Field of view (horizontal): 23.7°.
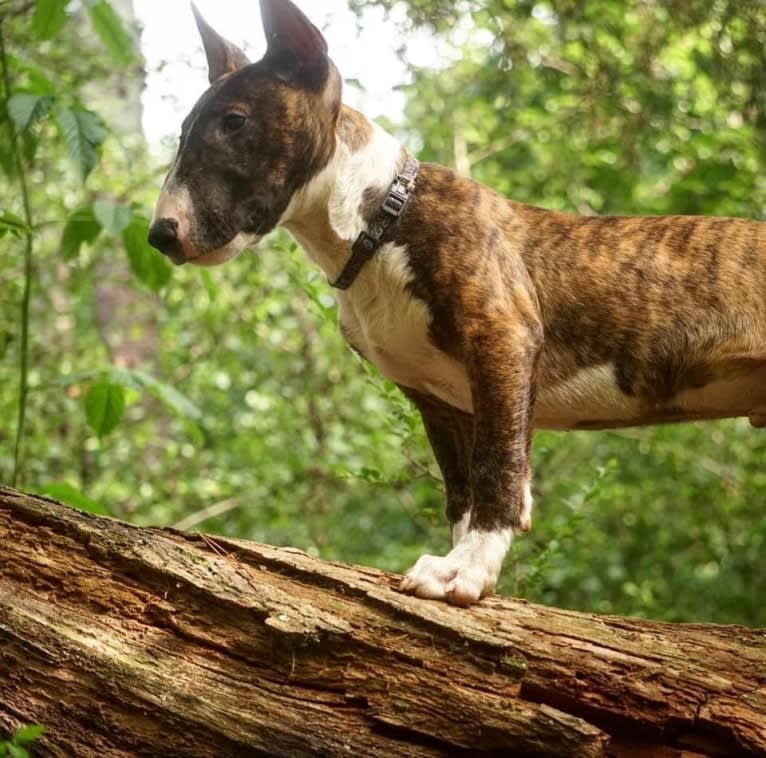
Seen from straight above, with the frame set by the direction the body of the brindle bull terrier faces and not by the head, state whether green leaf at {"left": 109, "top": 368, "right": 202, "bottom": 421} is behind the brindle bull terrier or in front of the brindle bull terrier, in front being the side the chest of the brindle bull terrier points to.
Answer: in front

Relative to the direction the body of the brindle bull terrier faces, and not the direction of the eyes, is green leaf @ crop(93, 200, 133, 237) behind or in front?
in front

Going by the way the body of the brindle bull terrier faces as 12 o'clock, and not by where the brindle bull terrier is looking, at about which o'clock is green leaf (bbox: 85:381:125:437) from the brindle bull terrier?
The green leaf is roughly at 2 o'clock from the brindle bull terrier.

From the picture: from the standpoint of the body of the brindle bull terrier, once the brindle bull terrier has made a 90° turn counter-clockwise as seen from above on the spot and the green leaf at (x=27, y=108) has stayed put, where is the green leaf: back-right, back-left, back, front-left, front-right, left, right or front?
right

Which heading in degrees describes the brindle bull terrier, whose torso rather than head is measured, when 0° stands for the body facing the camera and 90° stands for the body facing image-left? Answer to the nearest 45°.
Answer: approximately 90°

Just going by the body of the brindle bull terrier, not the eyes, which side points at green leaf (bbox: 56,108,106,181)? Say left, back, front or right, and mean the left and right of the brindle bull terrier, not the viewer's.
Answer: front

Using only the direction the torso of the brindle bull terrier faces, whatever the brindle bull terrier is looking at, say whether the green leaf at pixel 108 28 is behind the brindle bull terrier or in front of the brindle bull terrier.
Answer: in front
